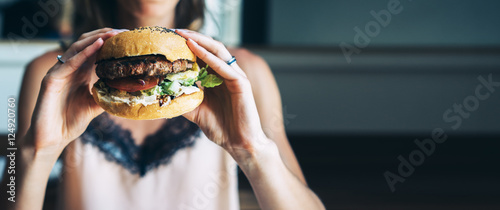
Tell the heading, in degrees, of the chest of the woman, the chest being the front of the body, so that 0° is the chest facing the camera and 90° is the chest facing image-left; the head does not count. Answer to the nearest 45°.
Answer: approximately 0°

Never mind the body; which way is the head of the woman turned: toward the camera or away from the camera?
toward the camera
